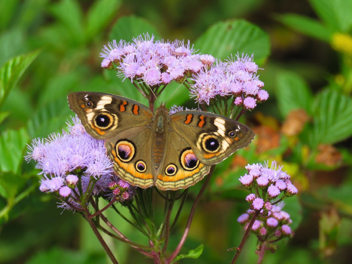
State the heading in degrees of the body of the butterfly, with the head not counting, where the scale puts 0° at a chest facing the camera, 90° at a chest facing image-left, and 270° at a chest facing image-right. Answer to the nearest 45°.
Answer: approximately 180°

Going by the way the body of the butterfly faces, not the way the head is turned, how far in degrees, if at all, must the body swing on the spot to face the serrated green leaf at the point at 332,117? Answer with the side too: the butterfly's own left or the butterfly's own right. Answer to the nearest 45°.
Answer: approximately 45° to the butterfly's own right
